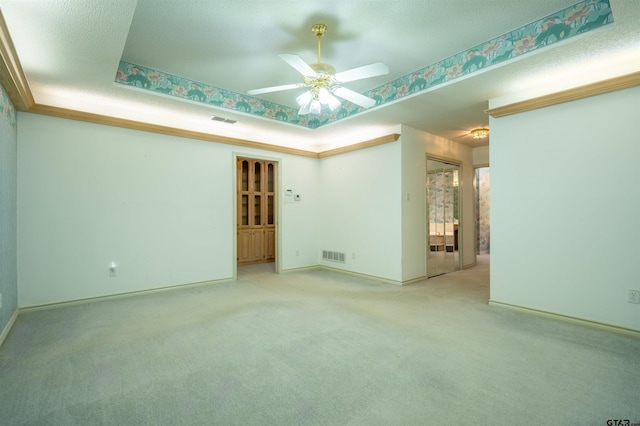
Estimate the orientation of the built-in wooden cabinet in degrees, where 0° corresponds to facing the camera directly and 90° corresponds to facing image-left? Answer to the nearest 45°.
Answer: approximately 315°

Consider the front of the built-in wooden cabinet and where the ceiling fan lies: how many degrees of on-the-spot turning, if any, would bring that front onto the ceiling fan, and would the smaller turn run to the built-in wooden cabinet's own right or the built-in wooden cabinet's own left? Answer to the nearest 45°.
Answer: approximately 45° to the built-in wooden cabinet's own right
